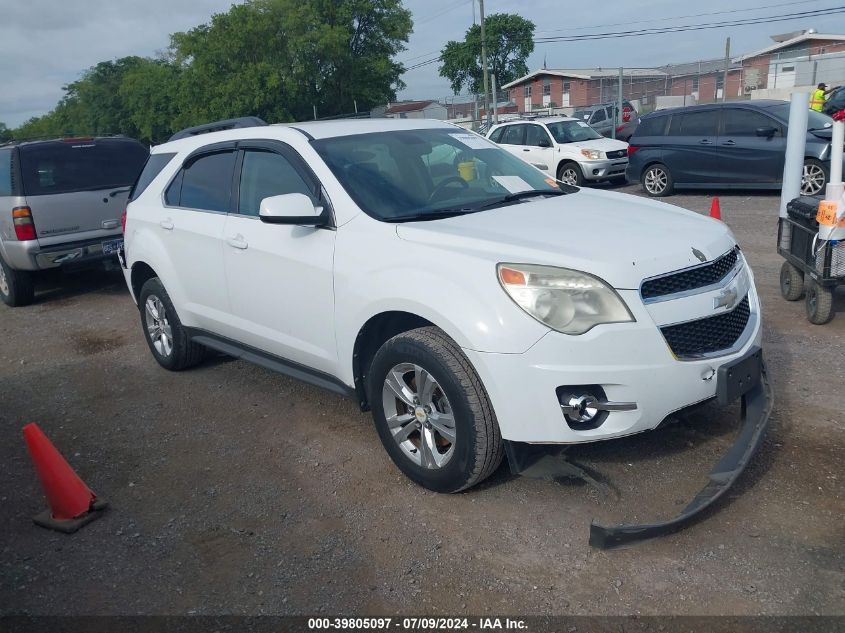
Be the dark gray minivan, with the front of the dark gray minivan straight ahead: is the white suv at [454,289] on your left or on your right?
on your right

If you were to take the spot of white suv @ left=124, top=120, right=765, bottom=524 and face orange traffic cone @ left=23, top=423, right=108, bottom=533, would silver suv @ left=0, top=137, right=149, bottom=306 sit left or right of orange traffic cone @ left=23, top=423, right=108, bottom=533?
right

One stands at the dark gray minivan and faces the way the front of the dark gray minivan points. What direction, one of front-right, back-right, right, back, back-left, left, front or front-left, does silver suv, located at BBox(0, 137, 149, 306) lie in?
back-right

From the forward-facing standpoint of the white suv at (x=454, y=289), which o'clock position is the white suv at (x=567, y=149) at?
the white suv at (x=567, y=149) is roughly at 8 o'clock from the white suv at (x=454, y=289).

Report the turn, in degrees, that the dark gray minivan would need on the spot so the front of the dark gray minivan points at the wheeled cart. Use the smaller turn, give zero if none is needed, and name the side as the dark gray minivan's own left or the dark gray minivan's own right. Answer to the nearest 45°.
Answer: approximately 90° to the dark gray minivan's own right

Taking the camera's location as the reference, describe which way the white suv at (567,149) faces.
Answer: facing the viewer and to the right of the viewer

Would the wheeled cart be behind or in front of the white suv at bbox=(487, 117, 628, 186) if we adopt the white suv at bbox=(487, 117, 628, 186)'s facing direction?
in front

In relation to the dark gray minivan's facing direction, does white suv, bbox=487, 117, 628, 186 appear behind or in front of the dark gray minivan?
behind

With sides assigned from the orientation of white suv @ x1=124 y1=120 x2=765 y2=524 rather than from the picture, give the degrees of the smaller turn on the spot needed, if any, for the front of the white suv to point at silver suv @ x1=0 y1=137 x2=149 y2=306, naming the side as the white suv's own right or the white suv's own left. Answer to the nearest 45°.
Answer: approximately 180°

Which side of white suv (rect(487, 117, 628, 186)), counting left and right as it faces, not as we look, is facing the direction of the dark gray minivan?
front

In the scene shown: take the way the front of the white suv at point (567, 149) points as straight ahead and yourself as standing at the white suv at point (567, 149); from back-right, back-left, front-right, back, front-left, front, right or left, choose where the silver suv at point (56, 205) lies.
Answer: right

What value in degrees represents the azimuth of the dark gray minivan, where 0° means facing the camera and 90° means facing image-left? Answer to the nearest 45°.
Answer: approximately 270°

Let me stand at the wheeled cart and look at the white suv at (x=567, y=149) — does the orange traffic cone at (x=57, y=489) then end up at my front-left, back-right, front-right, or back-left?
back-left

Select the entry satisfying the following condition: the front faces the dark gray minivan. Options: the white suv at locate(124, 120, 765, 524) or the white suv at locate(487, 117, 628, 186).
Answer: the white suv at locate(487, 117, 628, 186)

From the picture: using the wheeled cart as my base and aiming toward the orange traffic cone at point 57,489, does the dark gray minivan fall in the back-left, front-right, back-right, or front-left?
back-right
